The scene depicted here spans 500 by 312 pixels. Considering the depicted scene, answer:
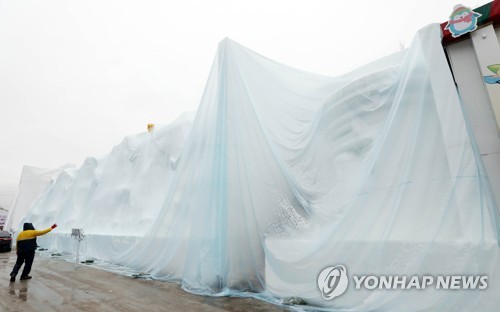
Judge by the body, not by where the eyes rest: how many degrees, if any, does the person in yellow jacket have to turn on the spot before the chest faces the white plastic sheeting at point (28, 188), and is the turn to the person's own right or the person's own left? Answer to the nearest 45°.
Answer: approximately 45° to the person's own left

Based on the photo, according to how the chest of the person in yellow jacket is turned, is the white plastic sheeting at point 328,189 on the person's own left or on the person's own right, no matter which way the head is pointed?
on the person's own right

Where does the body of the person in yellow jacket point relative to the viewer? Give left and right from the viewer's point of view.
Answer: facing away from the viewer and to the right of the viewer
